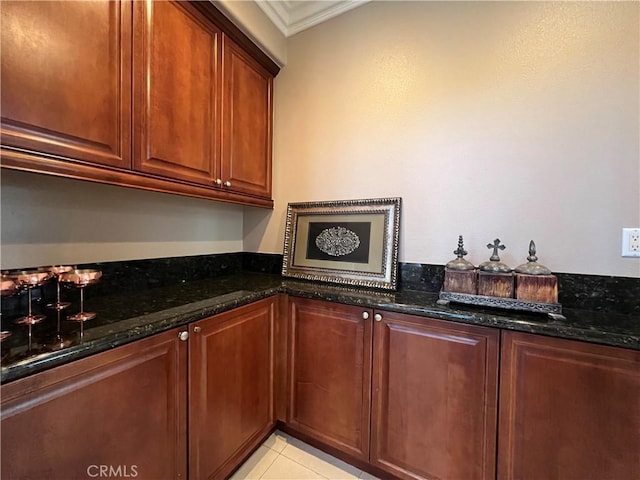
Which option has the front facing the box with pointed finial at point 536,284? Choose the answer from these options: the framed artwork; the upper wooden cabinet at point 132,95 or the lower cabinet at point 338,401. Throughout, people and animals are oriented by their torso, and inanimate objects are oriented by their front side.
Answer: the upper wooden cabinet

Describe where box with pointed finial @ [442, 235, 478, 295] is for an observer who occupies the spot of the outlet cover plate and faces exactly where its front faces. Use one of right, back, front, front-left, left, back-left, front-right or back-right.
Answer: front-right

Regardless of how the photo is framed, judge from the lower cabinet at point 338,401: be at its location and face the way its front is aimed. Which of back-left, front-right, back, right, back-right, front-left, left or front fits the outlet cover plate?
left

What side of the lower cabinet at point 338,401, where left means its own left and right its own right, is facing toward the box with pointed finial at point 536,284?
left

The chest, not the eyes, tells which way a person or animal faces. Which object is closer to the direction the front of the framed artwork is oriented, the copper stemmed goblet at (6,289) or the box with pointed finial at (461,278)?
the copper stemmed goblet

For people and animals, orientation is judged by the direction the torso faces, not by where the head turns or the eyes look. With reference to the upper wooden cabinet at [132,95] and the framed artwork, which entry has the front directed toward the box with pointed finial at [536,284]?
the upper wooden cabinet

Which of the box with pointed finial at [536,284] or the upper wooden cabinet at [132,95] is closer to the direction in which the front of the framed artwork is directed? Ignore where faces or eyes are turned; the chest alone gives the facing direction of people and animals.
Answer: the upper wooden cabinet

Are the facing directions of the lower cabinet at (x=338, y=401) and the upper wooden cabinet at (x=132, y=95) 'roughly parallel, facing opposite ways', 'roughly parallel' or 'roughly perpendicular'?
roughly perpendicular

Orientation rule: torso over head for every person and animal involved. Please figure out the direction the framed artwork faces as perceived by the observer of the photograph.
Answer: facing the viewer and to the left of the viewer

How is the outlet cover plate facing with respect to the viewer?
toward the camera

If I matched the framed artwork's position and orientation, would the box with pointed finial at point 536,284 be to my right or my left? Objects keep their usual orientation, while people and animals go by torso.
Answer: on my left

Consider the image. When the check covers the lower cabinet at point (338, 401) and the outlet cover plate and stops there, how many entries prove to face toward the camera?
2

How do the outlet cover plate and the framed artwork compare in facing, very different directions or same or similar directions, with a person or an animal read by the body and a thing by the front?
same or similar directions
